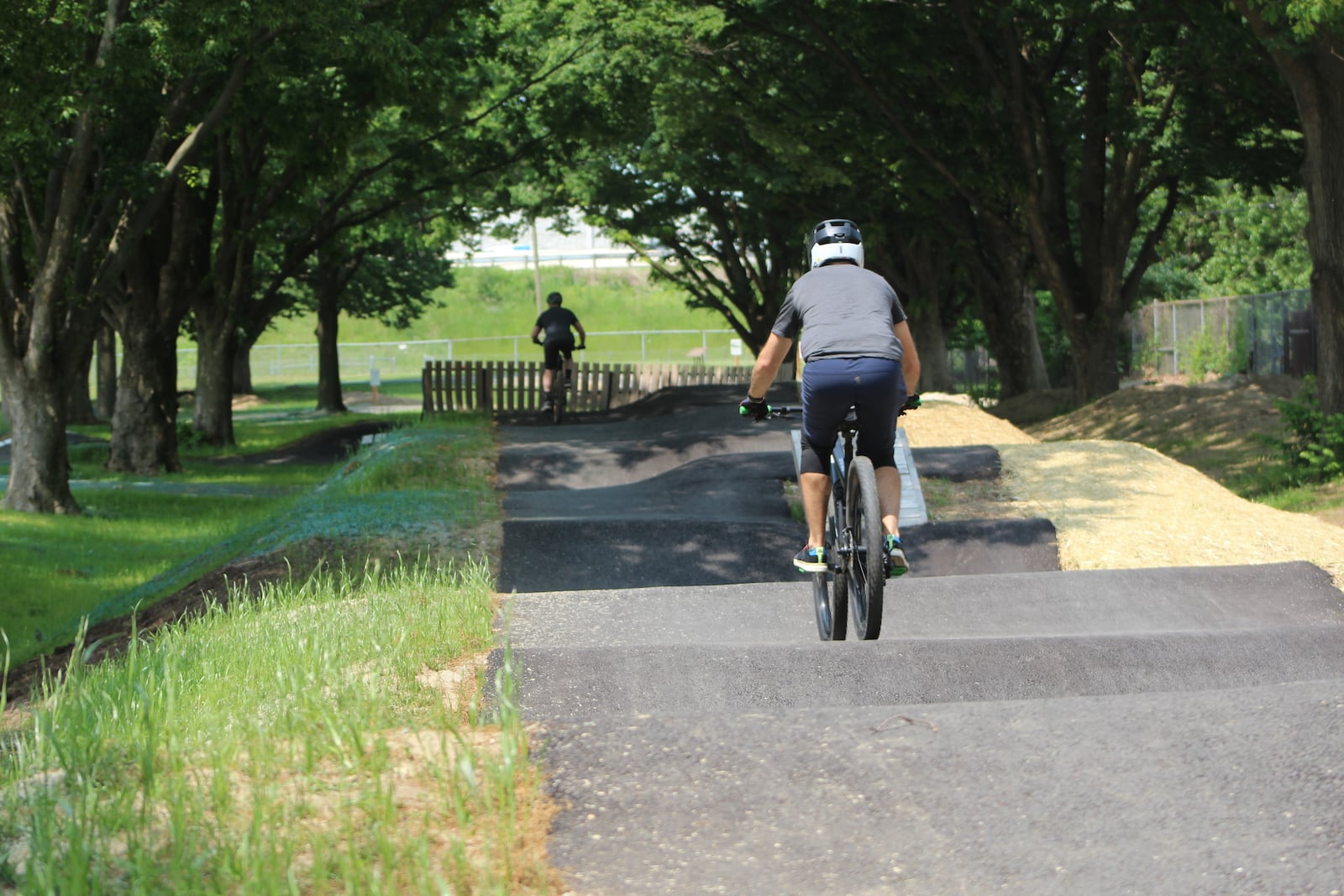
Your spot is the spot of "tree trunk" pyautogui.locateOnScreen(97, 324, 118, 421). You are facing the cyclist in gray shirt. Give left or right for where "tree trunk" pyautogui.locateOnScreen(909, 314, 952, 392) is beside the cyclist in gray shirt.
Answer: left

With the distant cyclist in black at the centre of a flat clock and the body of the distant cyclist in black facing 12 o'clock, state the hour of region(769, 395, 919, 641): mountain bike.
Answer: The mountain bike is roughly at 6 o'clock from the distant cyclist in black.

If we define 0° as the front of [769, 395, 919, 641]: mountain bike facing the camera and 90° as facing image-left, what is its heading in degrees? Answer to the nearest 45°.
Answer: approximately 180°

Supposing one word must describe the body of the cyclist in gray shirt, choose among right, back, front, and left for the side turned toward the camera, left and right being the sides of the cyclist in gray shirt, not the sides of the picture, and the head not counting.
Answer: back

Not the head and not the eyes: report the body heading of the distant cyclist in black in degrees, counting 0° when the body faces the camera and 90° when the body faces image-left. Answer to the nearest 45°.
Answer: approximately 180°

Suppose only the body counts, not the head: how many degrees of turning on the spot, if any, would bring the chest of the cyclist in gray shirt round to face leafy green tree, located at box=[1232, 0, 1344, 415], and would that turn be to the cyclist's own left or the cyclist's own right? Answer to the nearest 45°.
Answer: approximately 45° to the cyclist's own right
